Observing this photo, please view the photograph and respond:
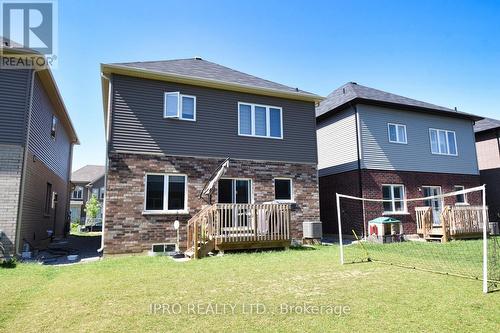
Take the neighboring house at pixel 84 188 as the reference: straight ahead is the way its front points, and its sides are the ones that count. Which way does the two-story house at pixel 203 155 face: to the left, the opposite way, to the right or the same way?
the opposite way

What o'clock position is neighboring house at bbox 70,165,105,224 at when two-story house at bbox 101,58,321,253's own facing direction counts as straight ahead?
The neighboring house is roughly at 11 o'clock from the two-story house.

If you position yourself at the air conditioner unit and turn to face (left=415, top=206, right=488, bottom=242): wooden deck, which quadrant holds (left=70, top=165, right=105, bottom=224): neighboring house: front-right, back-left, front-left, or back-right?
back-left

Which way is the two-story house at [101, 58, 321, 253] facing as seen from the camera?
away from the camera

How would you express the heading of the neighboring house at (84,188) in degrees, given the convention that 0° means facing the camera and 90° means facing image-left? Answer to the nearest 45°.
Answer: approximately 0°

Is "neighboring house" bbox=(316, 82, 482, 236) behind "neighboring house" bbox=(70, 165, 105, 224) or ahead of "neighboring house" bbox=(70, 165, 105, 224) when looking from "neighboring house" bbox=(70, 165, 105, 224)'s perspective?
ahead

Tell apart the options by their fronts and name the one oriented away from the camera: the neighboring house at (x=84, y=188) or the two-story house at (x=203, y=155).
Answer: the two-story house

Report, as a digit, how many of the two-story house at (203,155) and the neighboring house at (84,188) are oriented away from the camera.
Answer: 1

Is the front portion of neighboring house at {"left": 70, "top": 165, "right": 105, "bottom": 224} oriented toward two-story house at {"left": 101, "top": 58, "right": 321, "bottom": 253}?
yes

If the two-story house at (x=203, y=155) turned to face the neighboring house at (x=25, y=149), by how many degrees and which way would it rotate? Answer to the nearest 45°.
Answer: approximately 90° to its left
